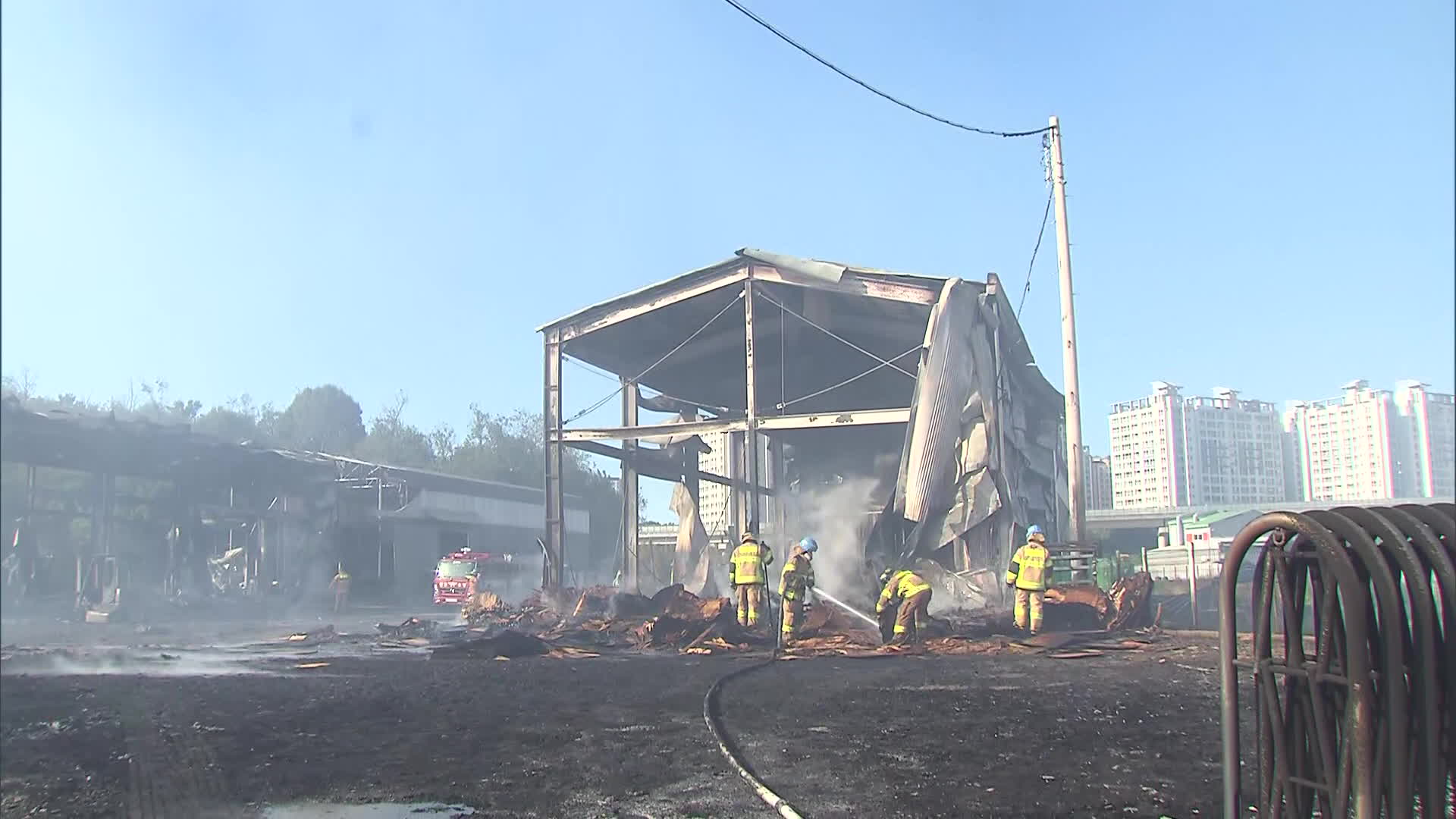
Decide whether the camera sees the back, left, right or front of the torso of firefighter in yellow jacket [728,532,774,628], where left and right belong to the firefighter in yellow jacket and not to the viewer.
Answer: back

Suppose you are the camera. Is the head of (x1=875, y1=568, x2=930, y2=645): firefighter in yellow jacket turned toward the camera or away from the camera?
away from the camera

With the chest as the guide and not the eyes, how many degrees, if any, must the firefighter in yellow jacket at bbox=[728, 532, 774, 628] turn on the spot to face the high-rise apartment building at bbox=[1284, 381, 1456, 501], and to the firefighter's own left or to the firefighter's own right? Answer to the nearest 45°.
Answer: approximately 45° to the firefighter's own right

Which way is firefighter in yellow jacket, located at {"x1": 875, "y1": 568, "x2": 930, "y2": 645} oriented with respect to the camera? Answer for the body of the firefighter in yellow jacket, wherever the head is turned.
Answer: to the viewer's left

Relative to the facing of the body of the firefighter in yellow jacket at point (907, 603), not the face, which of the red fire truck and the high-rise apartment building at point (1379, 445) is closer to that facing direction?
the red fire truck

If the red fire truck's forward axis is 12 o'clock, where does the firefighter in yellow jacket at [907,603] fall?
The firefighter in yellow jacket is roughly at 10 o'clock from the red fire truck.

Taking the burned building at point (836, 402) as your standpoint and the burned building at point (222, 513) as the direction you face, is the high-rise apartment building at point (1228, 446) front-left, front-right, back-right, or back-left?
back-right
